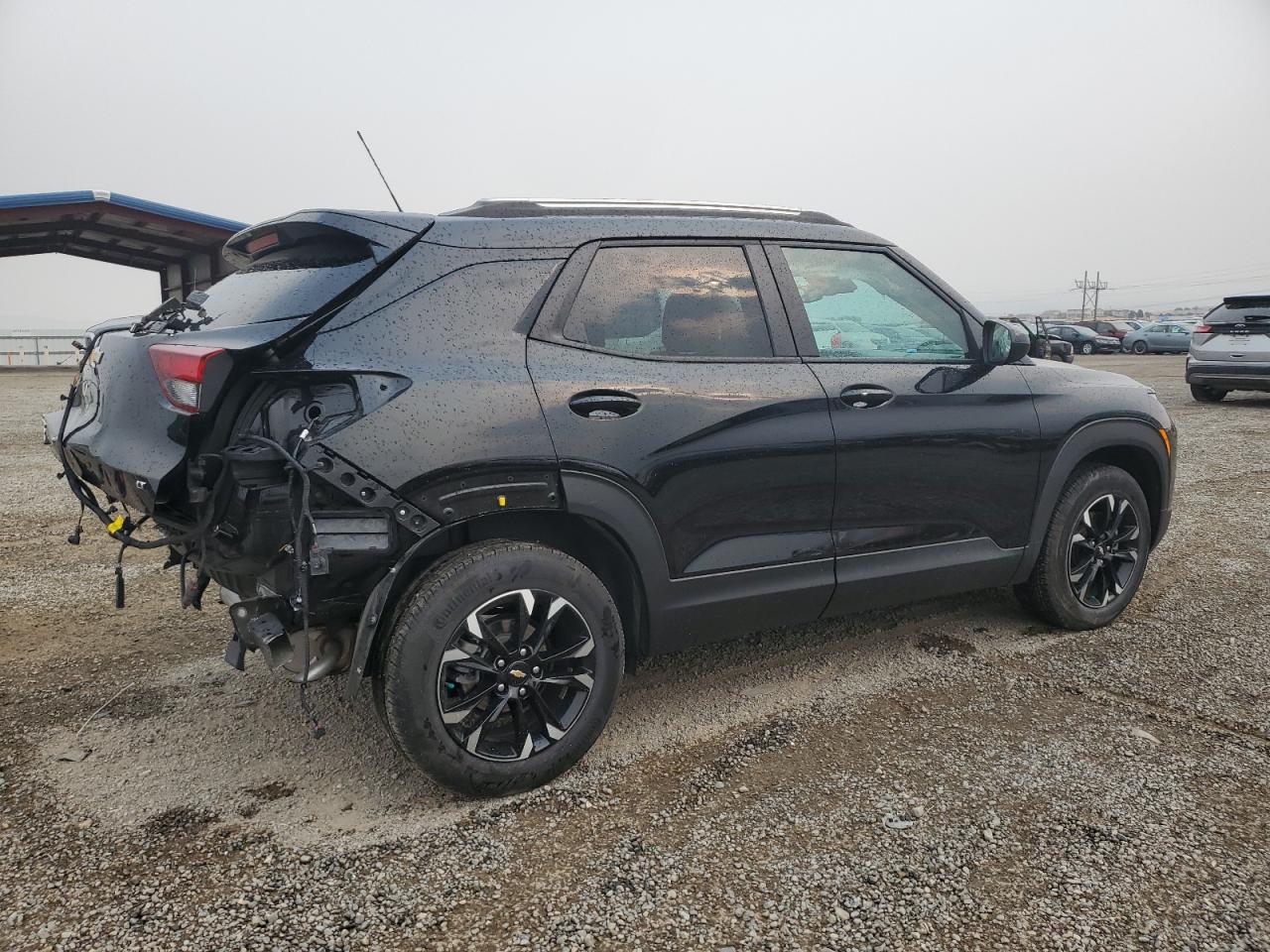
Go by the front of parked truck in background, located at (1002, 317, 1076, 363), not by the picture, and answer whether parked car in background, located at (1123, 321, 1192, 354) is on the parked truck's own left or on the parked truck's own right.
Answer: on the parked truck's own left

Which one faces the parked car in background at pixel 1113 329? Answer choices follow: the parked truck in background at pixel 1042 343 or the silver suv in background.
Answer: the silver suv in background

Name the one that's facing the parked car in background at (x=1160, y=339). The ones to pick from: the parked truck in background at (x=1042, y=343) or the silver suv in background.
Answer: the silver suv in background

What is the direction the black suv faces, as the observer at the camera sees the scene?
facing away from the viewer and to the right of the viewer

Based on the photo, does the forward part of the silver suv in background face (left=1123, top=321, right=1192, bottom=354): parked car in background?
yes

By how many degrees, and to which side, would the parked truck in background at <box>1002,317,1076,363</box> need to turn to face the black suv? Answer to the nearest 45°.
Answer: approximately 90° to its right

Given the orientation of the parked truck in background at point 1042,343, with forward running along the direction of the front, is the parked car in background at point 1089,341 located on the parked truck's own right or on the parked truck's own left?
on the parked truck's own left

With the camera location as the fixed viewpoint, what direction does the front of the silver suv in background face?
facing away from the viewer
